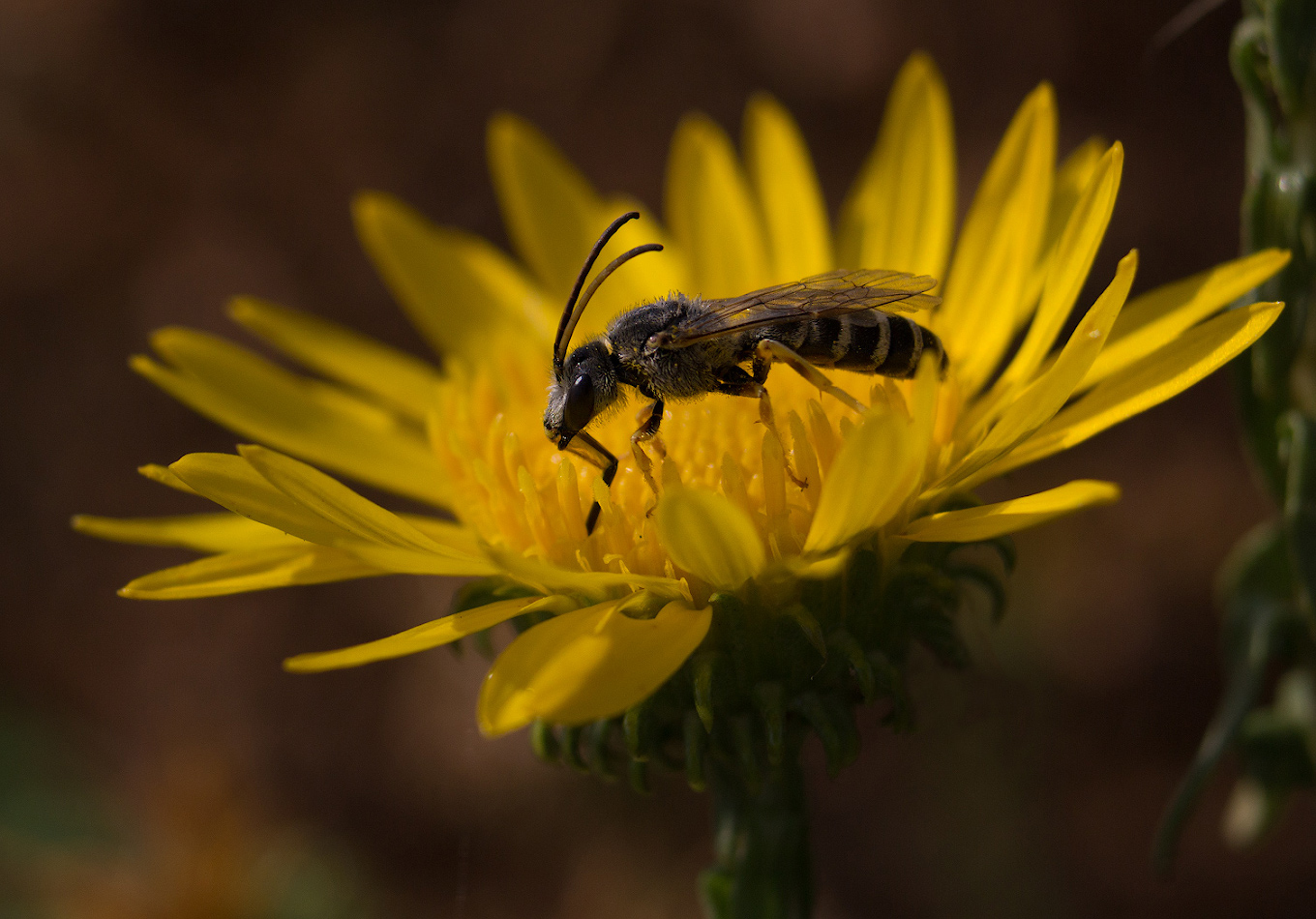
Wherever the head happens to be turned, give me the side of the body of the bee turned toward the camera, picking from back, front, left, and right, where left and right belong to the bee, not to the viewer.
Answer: left

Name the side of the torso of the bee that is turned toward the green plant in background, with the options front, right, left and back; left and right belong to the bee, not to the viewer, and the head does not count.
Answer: back
